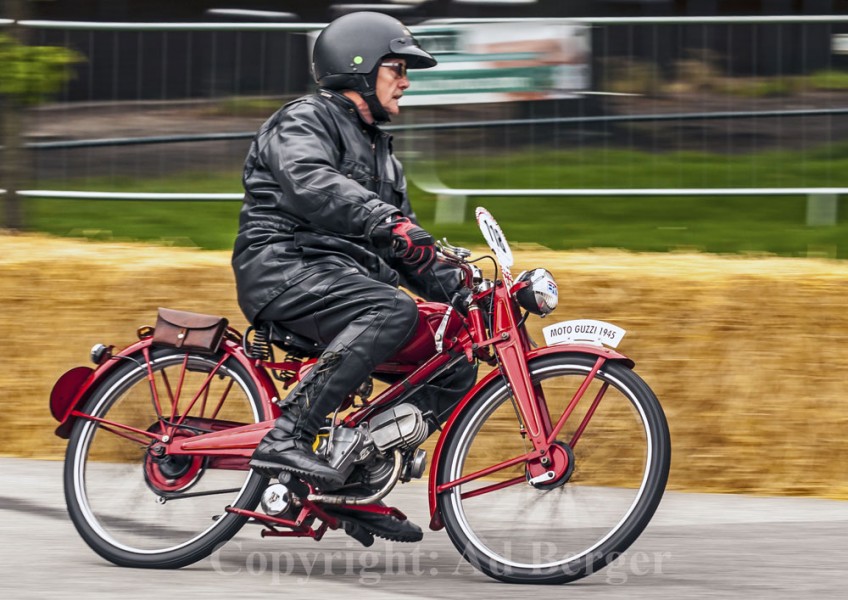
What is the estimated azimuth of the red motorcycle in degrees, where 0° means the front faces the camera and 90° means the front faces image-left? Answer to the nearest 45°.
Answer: approximately 270°

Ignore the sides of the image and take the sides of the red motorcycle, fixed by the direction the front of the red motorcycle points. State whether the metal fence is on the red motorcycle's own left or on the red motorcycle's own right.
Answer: on the red motorcycle's own left

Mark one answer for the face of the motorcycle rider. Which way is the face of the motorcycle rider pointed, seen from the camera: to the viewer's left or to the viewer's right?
to the viewer's right

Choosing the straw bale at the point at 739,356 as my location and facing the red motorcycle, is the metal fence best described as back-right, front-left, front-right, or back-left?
back-right
